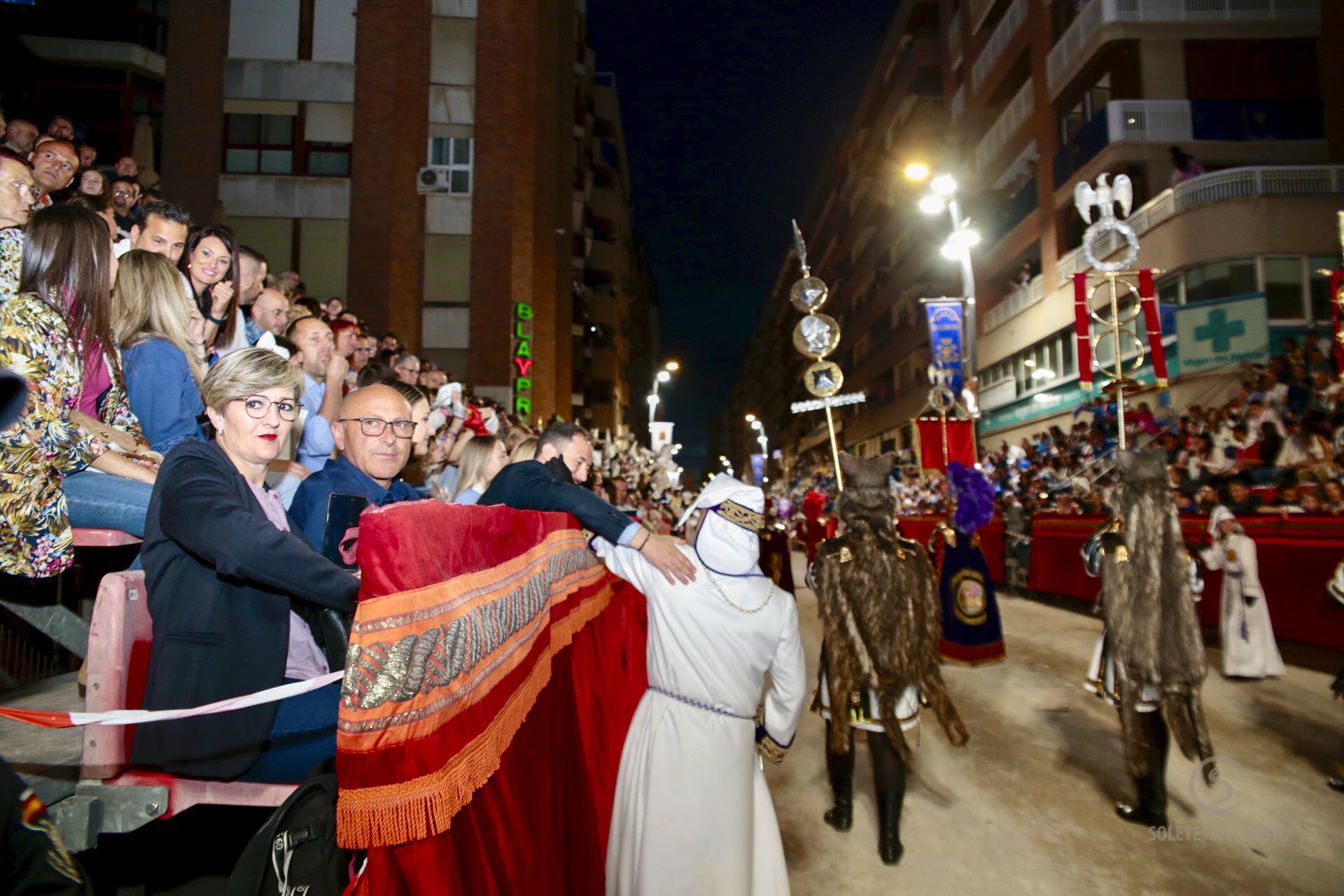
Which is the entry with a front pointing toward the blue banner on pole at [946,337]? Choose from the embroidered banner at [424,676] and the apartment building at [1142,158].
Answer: the apartment building

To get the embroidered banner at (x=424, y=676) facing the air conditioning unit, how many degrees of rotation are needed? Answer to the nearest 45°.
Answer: approximately 135° to its left

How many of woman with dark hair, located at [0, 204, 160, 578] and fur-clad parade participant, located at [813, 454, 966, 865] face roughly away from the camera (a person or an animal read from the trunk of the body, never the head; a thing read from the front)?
1

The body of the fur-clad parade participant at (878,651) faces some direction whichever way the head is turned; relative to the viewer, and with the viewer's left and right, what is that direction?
facing away from the viewer

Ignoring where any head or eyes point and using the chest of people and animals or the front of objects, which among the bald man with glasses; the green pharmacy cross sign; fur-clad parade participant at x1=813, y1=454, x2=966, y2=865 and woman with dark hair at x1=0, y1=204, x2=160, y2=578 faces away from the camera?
the fur-clad parade participant

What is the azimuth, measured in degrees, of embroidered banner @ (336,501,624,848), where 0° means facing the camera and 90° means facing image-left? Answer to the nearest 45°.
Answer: approximately 315°

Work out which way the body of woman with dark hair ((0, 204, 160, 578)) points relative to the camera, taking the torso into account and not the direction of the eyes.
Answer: to the viewer's right

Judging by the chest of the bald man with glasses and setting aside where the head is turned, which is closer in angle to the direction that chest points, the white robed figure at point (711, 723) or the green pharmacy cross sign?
the white robed figure
